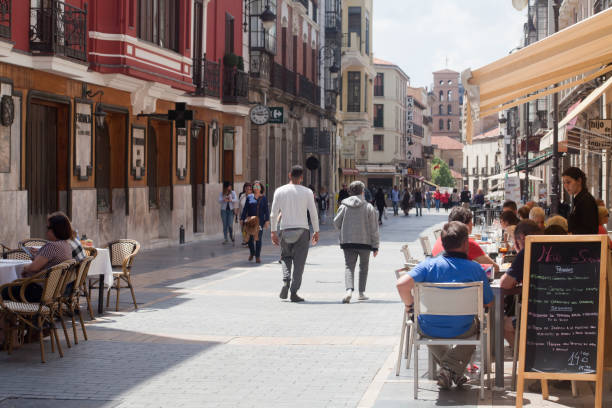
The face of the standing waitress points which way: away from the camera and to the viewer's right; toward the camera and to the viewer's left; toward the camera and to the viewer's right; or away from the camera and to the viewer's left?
toward the camera and to the viewer's left

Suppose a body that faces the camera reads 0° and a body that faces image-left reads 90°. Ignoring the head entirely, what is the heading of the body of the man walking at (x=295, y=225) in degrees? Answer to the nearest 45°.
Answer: approximately 180°

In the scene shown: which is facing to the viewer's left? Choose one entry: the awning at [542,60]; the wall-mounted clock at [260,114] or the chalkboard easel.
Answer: the awning

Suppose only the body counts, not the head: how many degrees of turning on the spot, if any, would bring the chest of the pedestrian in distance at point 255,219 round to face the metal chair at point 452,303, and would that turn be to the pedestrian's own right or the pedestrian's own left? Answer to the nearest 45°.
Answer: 0° — they already face it

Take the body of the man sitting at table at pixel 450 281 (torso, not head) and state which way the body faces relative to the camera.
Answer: away from the camera

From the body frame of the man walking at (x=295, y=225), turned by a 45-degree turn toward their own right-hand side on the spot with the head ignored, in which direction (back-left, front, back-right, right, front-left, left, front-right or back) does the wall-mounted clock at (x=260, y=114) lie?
front-left

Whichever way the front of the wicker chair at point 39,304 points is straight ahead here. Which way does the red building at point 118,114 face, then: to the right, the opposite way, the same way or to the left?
the opposite way

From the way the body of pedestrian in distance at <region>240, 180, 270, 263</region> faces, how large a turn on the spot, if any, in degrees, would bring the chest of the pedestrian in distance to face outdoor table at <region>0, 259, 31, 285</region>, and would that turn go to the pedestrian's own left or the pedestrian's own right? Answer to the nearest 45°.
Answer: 0° — they already face it

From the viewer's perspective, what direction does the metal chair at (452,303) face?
away from the camera

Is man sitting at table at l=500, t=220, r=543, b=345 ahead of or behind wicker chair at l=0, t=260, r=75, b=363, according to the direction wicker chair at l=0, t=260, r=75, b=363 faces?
behind
